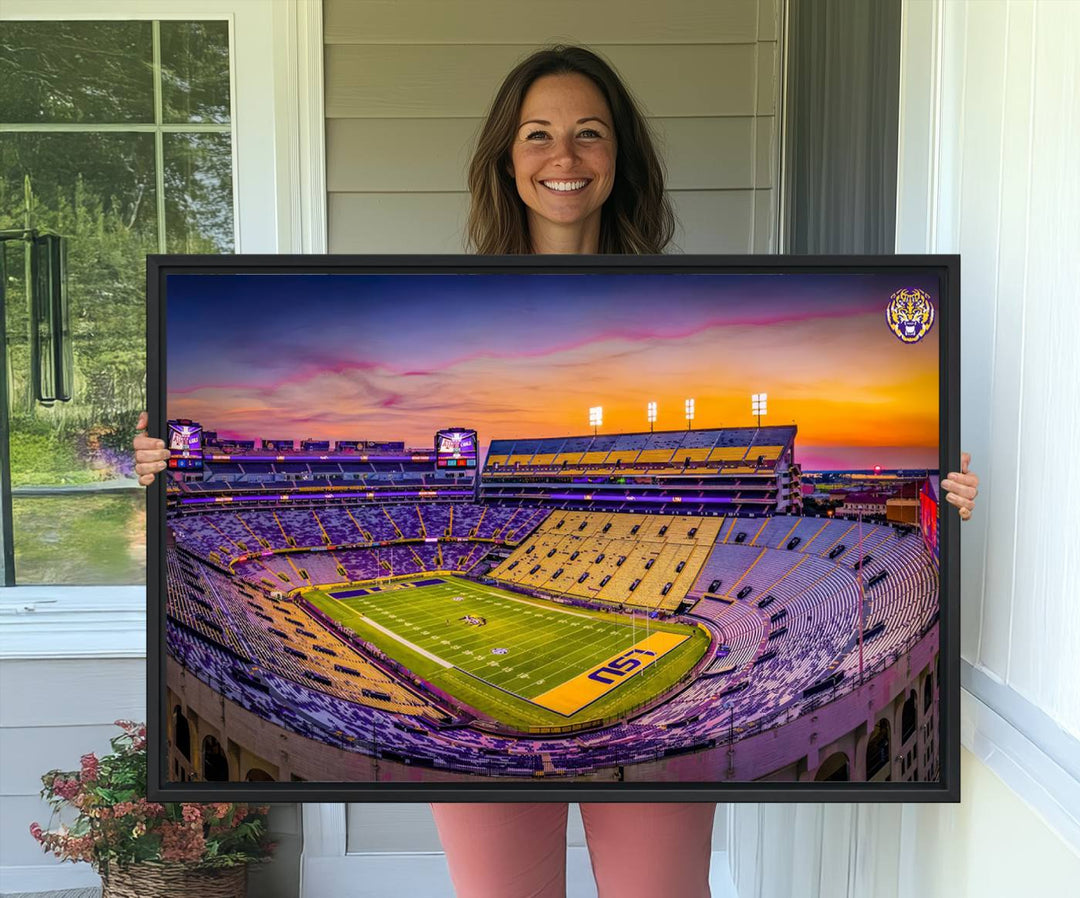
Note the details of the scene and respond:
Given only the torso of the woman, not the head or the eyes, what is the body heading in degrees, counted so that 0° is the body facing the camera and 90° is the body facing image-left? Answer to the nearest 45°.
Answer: approximately 0°

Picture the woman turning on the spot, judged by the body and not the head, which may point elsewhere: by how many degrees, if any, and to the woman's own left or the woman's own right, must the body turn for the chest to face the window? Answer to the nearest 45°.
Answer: approximately 135° to the woman's own right
